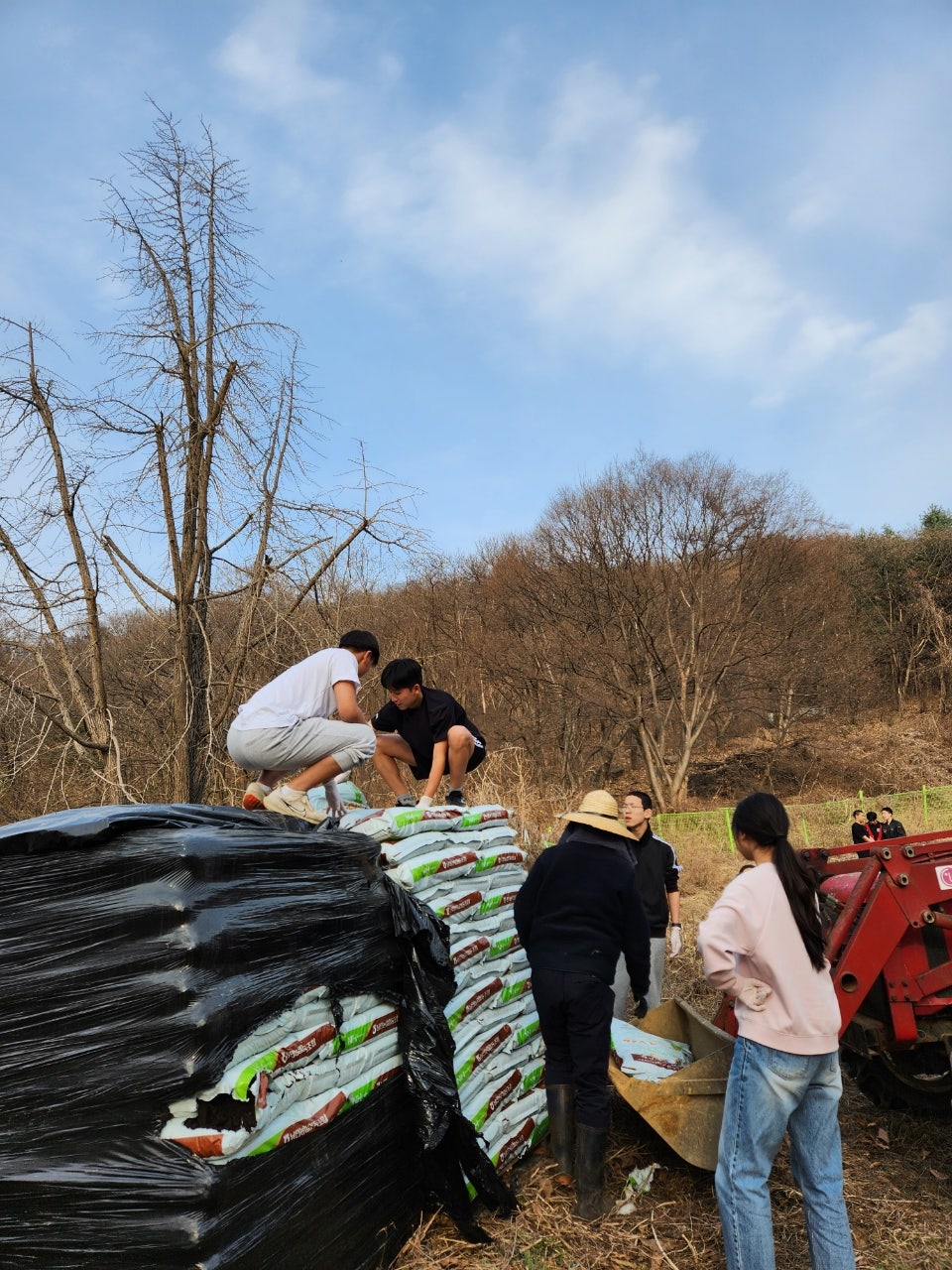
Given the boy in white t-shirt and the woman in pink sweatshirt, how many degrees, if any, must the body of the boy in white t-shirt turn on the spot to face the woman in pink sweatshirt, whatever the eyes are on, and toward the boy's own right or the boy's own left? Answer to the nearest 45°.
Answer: approximately 45° to the boy's own right

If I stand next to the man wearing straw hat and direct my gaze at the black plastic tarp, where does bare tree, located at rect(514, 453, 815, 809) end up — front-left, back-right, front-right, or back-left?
back-right

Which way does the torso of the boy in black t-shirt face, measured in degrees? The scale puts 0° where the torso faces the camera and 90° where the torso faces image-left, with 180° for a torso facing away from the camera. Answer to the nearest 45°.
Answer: approximately 45°

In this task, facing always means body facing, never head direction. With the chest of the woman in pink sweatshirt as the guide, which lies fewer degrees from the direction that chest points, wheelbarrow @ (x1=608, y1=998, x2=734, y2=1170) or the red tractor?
the wheelbarrow

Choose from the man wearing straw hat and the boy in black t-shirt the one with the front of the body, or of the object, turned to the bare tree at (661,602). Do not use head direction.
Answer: the man wearing straw hat

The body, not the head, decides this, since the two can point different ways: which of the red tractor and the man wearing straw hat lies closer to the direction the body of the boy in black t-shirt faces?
the man wearing straw hat

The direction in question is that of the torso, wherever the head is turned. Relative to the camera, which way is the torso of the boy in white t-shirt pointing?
to the viewer's right

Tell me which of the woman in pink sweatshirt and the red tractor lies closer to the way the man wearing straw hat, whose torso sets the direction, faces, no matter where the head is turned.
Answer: the red tractor

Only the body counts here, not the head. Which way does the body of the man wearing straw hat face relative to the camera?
away from the camera

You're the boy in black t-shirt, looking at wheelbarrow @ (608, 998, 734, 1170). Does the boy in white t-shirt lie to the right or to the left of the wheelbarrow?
right

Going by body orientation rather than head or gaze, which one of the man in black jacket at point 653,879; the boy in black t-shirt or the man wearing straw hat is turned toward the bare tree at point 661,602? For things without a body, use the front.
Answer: the man wearing straw hat

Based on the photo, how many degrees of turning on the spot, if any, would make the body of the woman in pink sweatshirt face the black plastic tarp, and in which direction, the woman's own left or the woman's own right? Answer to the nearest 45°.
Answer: approximately 90° to the woman's own left

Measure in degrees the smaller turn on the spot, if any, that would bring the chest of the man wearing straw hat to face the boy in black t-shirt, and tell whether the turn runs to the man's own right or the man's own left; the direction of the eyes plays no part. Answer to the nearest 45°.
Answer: approximately 45° to the man's own left

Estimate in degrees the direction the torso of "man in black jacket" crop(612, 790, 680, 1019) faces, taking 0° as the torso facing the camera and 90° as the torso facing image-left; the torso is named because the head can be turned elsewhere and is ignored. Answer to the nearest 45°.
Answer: approximately 45°

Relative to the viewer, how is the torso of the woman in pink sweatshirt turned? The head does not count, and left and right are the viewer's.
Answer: facing away from the viewer and to the left of the viewer

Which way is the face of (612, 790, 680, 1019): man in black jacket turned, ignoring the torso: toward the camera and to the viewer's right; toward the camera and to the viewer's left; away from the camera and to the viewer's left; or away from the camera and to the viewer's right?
toward the camera and to the viewer's left
